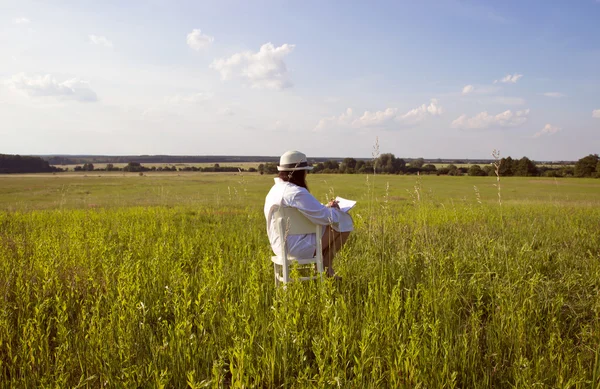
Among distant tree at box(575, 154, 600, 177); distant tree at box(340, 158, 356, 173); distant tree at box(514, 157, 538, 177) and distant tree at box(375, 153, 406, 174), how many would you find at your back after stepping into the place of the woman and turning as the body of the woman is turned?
0

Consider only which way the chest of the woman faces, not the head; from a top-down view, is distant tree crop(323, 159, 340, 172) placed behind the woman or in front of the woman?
in front

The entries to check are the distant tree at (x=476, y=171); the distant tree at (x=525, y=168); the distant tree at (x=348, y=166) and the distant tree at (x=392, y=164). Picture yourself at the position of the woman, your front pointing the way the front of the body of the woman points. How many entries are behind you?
0

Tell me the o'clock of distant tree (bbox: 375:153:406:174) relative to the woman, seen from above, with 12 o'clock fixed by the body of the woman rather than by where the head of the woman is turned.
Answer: The distant tree is roughly at 11 o'clock from the woman.

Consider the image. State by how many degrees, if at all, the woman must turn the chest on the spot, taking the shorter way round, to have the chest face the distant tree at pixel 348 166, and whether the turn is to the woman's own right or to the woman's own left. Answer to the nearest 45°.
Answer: approximately 45° to the woman's own left

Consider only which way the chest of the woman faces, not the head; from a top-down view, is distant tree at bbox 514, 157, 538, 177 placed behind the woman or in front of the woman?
in front

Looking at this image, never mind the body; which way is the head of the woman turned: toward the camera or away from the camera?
away from the camera

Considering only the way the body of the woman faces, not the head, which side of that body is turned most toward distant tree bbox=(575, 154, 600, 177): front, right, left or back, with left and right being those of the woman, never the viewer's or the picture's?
front

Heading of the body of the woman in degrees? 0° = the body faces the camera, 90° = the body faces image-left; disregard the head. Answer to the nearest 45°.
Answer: approximately 225°
